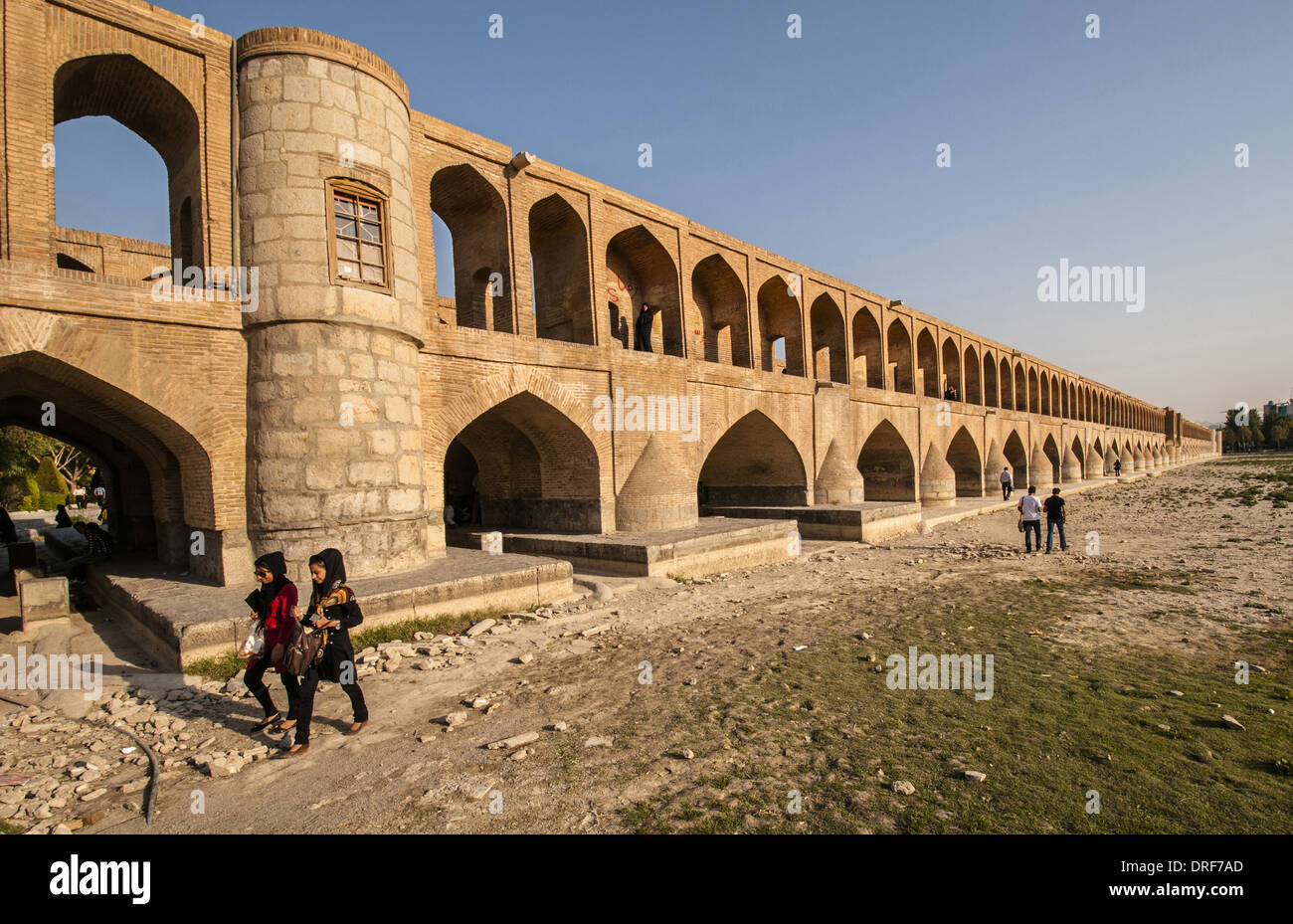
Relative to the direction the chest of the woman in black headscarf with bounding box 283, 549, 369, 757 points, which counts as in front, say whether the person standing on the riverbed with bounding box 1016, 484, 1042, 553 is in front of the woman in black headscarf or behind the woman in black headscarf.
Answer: behind

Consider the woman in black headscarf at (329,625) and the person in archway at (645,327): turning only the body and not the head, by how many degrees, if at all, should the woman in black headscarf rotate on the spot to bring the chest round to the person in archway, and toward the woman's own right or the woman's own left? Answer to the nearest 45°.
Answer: approximately 180°

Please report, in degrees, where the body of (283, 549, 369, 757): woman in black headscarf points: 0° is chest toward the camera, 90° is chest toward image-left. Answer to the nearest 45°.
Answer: approximately 45°
